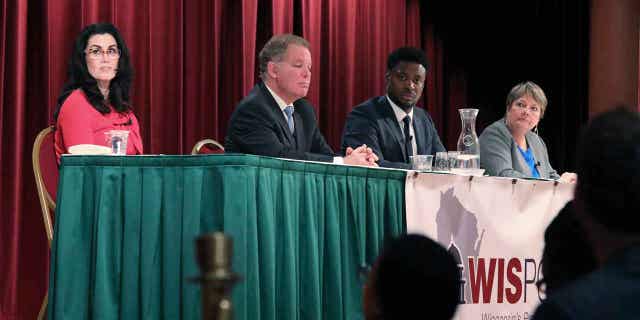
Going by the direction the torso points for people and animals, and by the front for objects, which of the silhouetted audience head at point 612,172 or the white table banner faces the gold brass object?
the white table banner

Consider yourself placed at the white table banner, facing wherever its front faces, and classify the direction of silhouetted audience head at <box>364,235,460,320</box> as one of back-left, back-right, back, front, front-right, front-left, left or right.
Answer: front

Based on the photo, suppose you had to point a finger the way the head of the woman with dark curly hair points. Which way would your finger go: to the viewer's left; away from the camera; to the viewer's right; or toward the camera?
toward the camera

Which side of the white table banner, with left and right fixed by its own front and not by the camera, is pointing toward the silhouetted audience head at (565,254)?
front

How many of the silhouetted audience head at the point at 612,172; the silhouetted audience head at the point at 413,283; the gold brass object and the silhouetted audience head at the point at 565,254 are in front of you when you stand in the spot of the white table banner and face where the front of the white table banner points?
4

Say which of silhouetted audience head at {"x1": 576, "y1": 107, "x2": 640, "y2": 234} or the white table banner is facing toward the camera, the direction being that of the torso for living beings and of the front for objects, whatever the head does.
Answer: the white table banner

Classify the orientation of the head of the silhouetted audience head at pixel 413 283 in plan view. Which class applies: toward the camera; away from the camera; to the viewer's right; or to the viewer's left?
away from the camera

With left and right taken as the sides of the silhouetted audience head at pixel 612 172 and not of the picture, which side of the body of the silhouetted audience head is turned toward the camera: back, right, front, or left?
back

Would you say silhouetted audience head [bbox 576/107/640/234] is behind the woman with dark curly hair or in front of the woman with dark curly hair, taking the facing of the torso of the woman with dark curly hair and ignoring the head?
in front

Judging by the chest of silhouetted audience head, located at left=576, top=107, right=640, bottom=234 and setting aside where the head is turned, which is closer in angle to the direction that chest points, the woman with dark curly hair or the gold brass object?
the woman with dark curly hair

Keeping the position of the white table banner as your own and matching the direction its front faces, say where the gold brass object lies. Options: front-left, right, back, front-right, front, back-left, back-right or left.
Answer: front

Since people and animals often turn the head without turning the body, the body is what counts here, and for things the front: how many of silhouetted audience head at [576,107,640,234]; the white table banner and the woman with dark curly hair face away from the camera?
1

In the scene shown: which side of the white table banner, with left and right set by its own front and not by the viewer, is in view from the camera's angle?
front
